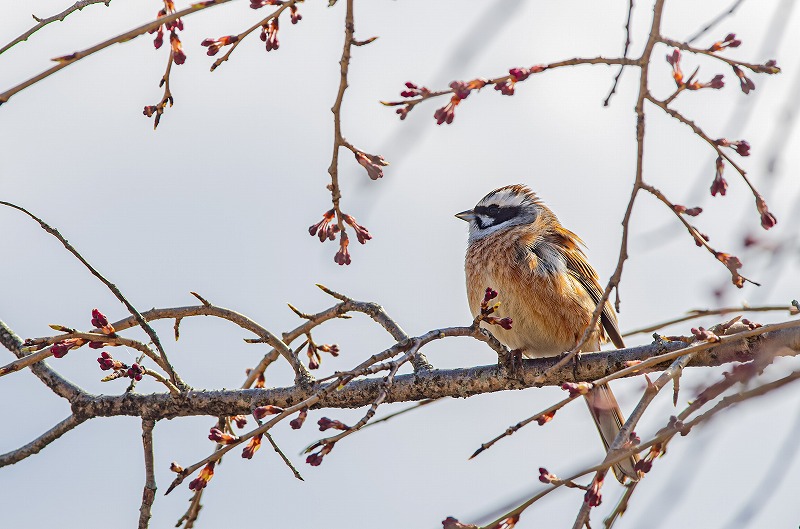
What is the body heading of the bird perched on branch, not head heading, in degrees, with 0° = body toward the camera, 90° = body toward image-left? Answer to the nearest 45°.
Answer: approximately 45°
